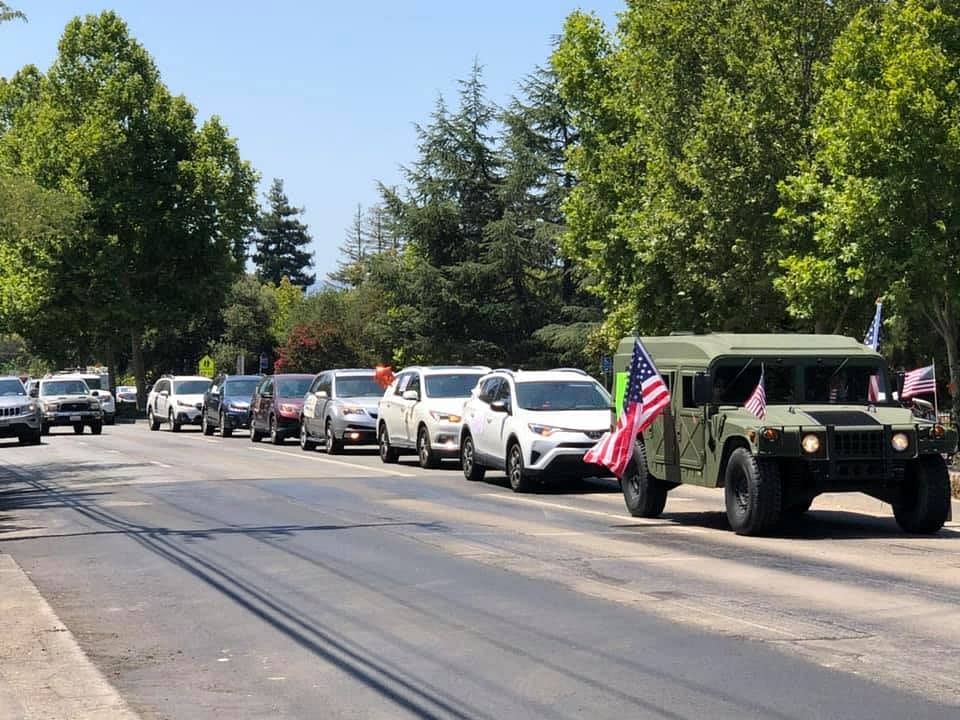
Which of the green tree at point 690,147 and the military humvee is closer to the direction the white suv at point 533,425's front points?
the military humvee

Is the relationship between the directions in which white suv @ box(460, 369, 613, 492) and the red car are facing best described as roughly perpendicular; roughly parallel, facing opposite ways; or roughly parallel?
roughly parallel

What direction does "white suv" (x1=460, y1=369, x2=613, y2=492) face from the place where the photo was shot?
facing the viewer and to the right of the viewer

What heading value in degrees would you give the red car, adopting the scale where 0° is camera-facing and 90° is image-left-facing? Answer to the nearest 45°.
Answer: approximately 315°

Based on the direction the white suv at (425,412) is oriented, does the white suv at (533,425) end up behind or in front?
in front

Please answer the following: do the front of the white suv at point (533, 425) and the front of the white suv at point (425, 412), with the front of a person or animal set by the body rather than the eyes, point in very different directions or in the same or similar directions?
same or similar directions

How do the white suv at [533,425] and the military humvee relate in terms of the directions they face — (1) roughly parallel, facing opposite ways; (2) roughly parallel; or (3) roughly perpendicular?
roughly parallel

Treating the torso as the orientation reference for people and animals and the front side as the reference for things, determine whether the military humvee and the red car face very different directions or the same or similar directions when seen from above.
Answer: same or similar directions

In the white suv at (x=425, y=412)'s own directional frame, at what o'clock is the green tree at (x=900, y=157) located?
The green tree is roughly at 11 o'clock from the white suv.

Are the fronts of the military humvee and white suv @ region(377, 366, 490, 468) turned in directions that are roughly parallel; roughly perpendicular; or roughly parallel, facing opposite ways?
roughly parallel

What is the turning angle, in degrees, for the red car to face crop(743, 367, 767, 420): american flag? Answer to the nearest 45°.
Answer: approximately 45° to its right

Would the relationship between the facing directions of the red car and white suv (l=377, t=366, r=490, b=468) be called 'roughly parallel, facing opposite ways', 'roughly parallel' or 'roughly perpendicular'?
roughly parallel

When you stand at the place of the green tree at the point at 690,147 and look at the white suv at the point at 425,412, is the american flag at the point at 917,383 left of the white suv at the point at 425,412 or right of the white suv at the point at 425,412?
left

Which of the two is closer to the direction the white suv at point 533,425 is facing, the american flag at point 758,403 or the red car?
the american flag

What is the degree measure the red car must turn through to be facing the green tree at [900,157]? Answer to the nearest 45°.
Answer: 0° — it already faces it

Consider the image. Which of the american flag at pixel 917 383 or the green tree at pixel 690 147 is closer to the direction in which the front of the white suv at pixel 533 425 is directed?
the american flag

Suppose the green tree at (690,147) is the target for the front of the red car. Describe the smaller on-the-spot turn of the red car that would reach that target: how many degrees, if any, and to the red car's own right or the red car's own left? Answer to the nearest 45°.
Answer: approximately 45° to the red car's own left

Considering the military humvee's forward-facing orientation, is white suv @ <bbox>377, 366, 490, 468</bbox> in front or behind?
behind
